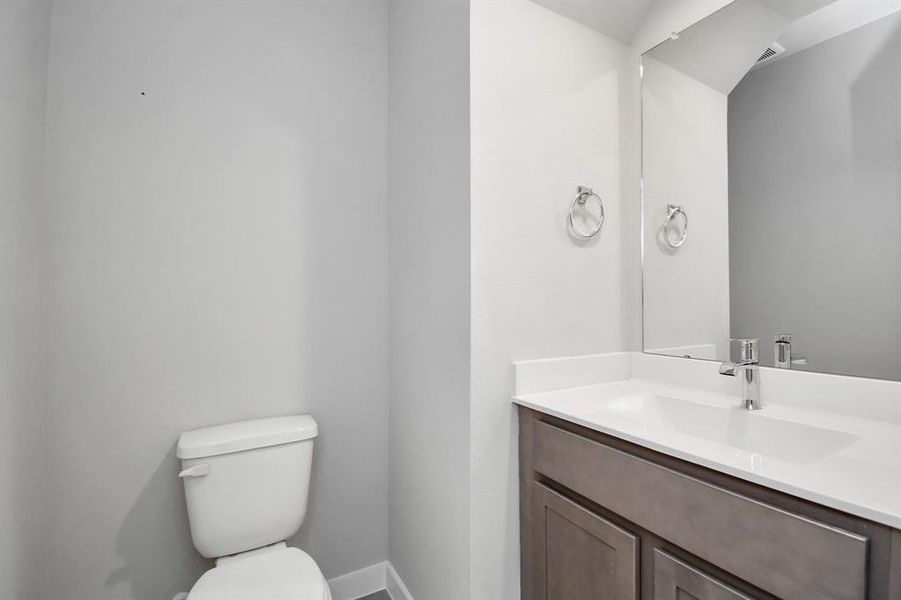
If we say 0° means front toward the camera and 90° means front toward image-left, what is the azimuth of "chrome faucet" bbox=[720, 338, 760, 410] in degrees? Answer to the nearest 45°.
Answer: approximately 45°

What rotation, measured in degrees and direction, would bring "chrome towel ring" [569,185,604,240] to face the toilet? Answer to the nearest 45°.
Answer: approximately 90° to its right

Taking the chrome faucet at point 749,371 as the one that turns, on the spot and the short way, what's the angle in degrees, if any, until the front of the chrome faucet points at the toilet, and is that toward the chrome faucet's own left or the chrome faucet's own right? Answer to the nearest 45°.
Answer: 0° — it already faces it

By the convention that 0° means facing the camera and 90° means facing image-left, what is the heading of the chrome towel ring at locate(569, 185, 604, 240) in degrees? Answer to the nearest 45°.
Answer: approximately 315°

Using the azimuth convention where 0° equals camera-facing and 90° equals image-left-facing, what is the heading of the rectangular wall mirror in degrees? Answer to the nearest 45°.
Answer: approximately 45°
